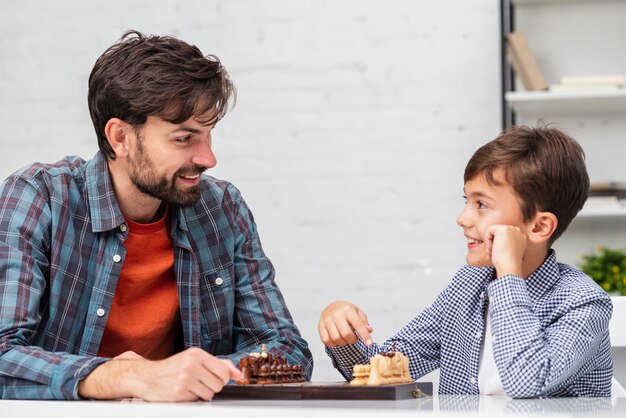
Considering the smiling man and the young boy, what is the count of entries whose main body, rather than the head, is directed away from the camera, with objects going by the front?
0

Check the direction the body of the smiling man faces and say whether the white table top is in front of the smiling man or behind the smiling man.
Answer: in front

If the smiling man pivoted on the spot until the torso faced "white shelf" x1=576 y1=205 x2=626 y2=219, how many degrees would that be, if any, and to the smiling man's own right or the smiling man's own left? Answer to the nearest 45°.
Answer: approximately 90° to the smiling man's own left

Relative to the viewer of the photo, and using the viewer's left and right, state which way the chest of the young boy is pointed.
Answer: facing the viewer and to the left of the viewer

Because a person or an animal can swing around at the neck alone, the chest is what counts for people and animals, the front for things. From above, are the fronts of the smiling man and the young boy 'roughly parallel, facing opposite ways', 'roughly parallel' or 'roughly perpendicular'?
roughly perpendicular

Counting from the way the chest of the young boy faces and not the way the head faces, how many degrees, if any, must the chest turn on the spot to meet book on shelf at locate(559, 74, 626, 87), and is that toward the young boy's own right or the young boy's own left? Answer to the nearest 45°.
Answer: approximately 135° to the young boy's own right

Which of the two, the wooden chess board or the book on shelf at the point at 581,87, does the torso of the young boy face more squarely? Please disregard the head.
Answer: the wooden chess board

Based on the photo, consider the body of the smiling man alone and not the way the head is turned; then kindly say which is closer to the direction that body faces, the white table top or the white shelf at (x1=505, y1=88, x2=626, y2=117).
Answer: the white table top

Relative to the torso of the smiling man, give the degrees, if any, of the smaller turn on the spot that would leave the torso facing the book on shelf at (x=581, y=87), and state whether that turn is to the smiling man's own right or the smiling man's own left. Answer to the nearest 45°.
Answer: approximately 90° to the smiling man's own left

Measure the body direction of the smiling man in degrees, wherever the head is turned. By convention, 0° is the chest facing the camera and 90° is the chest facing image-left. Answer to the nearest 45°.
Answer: approximately 315°

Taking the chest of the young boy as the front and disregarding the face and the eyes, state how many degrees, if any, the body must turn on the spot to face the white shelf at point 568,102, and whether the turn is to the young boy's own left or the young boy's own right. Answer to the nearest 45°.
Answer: approximately 135° to the young boy's own right

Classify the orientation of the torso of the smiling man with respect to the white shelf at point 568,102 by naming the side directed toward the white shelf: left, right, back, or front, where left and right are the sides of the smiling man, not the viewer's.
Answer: left

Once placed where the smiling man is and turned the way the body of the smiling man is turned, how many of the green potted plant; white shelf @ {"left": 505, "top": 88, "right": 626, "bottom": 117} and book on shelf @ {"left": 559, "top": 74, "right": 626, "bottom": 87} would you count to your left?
3

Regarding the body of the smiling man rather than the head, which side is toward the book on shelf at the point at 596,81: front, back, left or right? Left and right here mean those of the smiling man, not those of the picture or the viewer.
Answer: left

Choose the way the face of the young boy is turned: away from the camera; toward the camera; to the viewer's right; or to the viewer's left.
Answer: to the viewer's left
